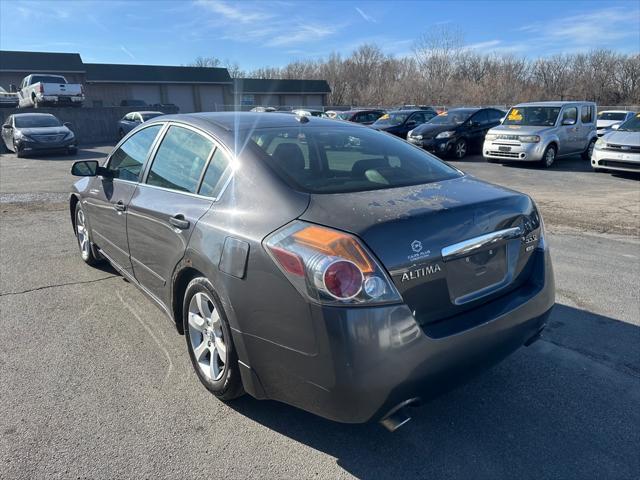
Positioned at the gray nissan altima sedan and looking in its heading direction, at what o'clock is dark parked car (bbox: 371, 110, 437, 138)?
The dark parked car is roughly at 2 o'clock from the gray nissan altima sedan.

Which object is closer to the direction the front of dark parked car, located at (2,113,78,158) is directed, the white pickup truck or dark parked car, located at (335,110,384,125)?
the dark parked car

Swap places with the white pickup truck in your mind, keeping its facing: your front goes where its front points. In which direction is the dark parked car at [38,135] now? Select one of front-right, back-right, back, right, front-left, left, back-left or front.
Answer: back-left

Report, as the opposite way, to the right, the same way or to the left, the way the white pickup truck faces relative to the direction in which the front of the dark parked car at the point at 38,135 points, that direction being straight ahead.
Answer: the opposite way

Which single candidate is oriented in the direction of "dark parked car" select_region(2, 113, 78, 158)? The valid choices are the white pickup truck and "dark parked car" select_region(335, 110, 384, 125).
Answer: "dark parked car" select_region(335, 110, 384, 125)

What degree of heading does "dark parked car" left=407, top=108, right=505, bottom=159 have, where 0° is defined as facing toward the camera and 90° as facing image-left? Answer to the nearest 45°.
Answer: approximately 45°

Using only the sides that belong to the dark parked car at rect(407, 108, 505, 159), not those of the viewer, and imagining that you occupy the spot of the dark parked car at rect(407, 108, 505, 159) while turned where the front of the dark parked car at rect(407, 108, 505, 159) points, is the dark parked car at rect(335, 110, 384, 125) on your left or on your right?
on your right

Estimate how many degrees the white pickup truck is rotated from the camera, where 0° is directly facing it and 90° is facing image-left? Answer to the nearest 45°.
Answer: approximately 135°

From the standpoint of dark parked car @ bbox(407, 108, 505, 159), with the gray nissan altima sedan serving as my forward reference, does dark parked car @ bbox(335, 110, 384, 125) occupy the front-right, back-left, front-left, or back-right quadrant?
back-right

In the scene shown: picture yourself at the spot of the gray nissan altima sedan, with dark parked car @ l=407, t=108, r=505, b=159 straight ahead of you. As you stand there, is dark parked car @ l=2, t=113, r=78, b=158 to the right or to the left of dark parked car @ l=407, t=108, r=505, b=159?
left

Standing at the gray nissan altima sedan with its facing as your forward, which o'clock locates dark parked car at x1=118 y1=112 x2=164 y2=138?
The dark parked car is roughly at 1 o'clock from the gray nissan altima sedan.

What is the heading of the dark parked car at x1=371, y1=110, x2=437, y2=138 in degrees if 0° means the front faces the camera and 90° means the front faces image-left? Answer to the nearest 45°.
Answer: approximately 45°

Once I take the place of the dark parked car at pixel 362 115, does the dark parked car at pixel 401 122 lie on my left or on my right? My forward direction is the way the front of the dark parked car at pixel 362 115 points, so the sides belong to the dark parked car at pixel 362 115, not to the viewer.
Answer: on my left
